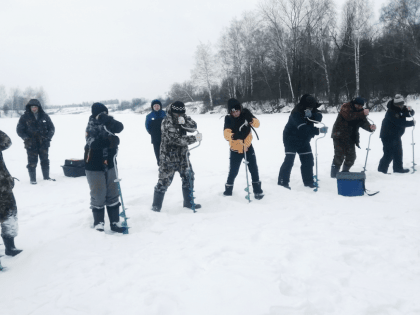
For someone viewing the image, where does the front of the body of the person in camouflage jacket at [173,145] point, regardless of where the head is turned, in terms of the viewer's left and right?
facing the viewer and to the right of the viewer

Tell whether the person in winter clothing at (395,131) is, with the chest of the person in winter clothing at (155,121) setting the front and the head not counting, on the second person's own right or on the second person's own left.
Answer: on the second person's own left

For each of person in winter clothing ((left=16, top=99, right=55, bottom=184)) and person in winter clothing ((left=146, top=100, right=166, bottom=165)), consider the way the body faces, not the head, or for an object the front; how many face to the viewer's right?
0

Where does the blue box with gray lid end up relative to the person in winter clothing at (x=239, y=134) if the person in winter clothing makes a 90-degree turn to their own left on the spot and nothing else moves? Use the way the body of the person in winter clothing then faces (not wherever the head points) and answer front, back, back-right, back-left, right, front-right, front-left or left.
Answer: front

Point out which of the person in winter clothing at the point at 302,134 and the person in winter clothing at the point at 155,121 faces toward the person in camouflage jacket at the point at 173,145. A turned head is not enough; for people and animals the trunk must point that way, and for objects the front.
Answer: the person in winter clothing at the point at 155,121

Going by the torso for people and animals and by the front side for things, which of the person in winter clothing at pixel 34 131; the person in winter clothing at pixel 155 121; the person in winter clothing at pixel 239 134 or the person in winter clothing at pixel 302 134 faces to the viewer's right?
the person in winter clothing at pixel 302 134

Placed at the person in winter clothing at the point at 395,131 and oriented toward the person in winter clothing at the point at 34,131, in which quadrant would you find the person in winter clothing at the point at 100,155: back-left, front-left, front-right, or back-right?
front-left

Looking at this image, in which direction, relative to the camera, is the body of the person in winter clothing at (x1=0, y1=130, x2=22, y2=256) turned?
to the viewer's right

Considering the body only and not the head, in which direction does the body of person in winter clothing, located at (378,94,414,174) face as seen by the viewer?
to the viewer's right

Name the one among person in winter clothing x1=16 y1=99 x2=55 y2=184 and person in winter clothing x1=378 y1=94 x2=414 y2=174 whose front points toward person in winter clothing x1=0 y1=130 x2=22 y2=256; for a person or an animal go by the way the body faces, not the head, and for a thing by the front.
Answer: person in winter clothing x1=16 y1=99 x2=55 y2=184

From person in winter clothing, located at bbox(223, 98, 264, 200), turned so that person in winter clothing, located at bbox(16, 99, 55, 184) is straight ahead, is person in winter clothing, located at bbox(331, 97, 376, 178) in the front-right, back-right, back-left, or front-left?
back-right

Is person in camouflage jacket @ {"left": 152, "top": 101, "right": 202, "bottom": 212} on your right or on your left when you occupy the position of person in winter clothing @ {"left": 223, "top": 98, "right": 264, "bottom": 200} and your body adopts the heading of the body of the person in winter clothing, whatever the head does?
on your right

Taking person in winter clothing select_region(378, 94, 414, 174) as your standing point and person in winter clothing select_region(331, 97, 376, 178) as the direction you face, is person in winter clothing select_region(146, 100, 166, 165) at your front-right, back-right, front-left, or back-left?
front-right
